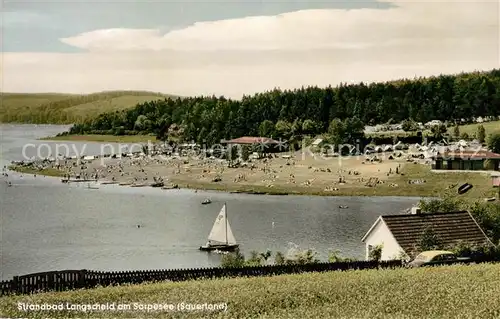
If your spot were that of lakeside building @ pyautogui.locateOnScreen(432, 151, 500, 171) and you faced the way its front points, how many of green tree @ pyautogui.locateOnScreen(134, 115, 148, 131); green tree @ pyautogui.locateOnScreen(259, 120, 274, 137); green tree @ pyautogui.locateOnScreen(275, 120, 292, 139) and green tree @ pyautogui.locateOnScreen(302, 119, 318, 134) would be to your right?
4

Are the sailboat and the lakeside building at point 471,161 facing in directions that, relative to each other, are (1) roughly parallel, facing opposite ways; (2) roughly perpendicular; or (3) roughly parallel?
roughly perpendicular

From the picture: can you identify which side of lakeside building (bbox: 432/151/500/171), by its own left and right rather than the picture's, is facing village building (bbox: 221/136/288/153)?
right

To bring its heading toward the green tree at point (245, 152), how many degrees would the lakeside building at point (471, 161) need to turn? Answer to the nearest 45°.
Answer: approximately 90° to its right

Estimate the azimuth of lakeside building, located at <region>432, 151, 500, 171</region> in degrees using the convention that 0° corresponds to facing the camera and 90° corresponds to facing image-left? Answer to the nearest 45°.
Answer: approximately 0°

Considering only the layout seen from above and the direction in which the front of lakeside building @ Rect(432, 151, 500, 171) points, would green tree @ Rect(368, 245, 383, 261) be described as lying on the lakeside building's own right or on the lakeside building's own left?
on the lakeside building's own right

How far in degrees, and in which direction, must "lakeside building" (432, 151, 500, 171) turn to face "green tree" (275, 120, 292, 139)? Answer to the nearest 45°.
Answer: approximately 90° to its right
